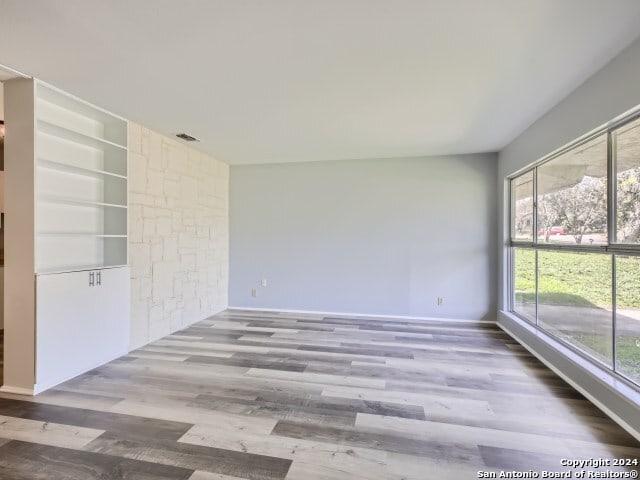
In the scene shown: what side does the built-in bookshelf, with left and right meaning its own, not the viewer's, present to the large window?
front

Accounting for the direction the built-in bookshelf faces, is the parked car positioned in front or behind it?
in front

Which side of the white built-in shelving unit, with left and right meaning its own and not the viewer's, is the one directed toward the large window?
front

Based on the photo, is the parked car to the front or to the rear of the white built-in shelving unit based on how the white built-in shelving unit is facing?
to the front

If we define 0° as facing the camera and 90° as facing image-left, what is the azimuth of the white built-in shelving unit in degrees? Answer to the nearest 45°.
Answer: approximately 315°
